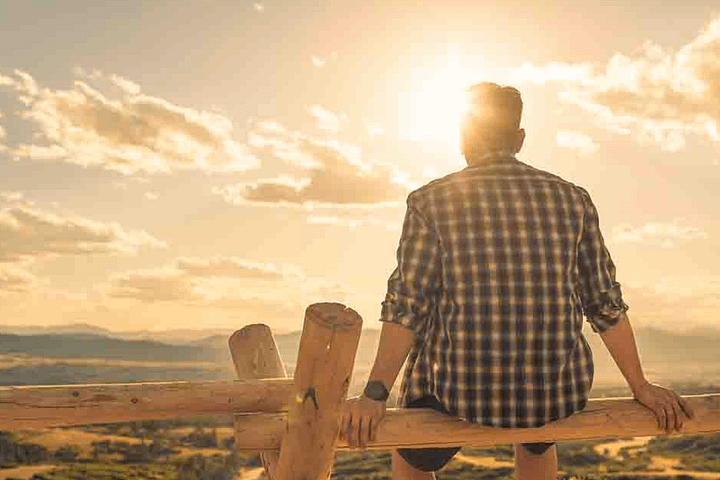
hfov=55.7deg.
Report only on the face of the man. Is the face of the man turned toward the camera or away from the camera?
away from the camera

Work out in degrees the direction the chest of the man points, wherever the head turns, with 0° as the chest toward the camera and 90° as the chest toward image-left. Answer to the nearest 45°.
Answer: approximately 180°
